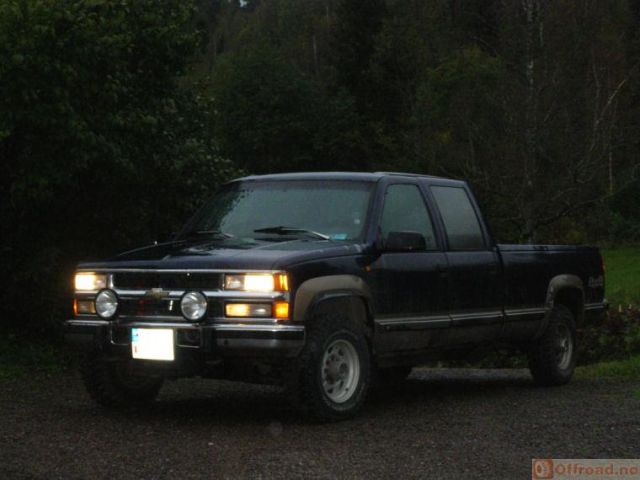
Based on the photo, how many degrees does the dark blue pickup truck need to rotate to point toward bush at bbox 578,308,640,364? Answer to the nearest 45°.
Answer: approximately 180°

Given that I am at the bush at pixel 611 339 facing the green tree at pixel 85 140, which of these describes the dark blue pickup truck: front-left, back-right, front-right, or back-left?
front-left

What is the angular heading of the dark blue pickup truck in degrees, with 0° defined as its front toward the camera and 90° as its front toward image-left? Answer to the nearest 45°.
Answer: approximately 45°

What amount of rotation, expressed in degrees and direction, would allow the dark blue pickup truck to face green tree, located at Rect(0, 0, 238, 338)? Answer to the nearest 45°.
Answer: approximately 90° to its right

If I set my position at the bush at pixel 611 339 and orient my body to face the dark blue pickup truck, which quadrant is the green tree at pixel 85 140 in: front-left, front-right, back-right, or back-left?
front-right
